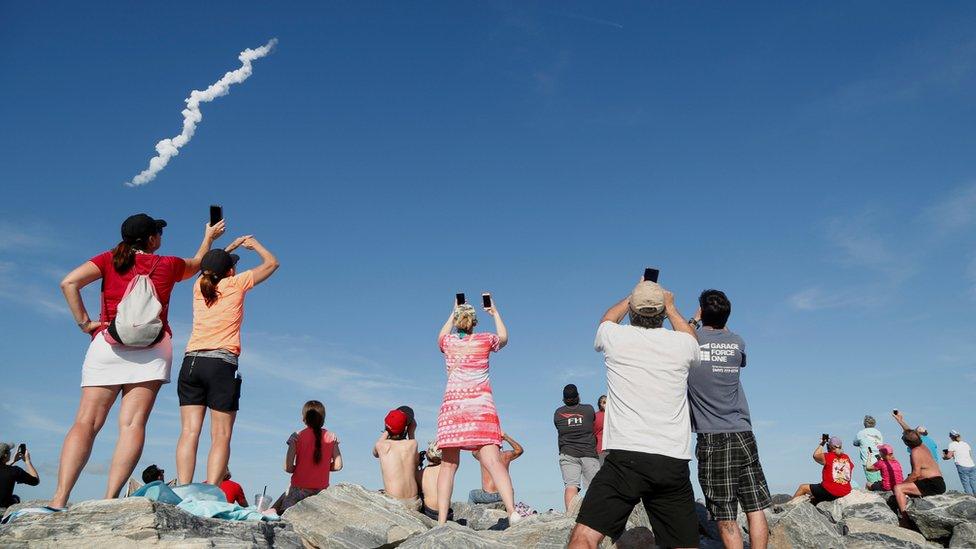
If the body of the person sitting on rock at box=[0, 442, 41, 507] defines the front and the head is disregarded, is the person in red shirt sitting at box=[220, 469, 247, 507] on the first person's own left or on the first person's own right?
on the first person's own right

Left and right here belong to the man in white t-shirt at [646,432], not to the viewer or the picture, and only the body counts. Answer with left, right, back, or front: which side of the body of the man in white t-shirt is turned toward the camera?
back

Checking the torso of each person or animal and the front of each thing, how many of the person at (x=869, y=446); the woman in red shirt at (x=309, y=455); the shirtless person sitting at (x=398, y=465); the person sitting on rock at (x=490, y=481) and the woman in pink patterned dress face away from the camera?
5

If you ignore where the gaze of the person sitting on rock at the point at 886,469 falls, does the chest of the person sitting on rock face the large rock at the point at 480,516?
no

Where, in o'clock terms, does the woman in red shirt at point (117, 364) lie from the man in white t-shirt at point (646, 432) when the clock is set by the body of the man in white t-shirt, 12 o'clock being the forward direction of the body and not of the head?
The woman in red shirt is roughly at 9 o'clock from the man in white t-shirt.

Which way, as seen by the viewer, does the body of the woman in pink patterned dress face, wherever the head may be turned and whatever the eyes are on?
away from the camera

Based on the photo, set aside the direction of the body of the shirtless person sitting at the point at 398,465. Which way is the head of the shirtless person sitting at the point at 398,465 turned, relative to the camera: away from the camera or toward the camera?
away from the camera

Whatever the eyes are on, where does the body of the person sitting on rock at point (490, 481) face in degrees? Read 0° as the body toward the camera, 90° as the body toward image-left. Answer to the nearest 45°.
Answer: approximately 180°

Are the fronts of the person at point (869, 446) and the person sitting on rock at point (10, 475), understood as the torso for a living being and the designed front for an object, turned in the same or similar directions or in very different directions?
same or similar directions

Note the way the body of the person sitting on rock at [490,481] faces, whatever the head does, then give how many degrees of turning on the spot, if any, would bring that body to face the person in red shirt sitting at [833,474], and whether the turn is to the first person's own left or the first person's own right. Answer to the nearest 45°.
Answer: approximately 90° to the first person's own right

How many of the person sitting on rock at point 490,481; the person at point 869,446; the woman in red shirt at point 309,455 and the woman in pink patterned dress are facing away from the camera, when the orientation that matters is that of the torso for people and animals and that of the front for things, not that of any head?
4

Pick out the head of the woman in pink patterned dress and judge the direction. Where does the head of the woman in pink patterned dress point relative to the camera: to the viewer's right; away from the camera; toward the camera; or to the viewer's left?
away from the camera

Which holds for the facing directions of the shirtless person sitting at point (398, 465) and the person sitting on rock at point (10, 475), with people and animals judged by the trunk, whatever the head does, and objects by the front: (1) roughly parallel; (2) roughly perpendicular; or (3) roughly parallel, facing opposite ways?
roughly parallel

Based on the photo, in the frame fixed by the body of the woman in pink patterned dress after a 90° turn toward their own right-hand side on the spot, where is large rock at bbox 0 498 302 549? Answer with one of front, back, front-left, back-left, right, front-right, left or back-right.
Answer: back-right

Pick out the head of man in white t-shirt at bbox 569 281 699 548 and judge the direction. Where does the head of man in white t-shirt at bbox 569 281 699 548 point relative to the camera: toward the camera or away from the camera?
away from the camera

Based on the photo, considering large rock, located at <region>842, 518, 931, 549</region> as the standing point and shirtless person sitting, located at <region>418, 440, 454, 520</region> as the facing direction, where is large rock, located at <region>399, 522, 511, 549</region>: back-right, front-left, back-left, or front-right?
front-left

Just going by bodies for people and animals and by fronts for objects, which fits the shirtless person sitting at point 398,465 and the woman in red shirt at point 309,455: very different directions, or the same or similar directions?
same or similar directions

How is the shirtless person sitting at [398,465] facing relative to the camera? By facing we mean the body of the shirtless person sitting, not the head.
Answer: away from the camera

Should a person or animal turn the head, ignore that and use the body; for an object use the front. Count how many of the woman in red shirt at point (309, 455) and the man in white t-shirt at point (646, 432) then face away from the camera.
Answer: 2
